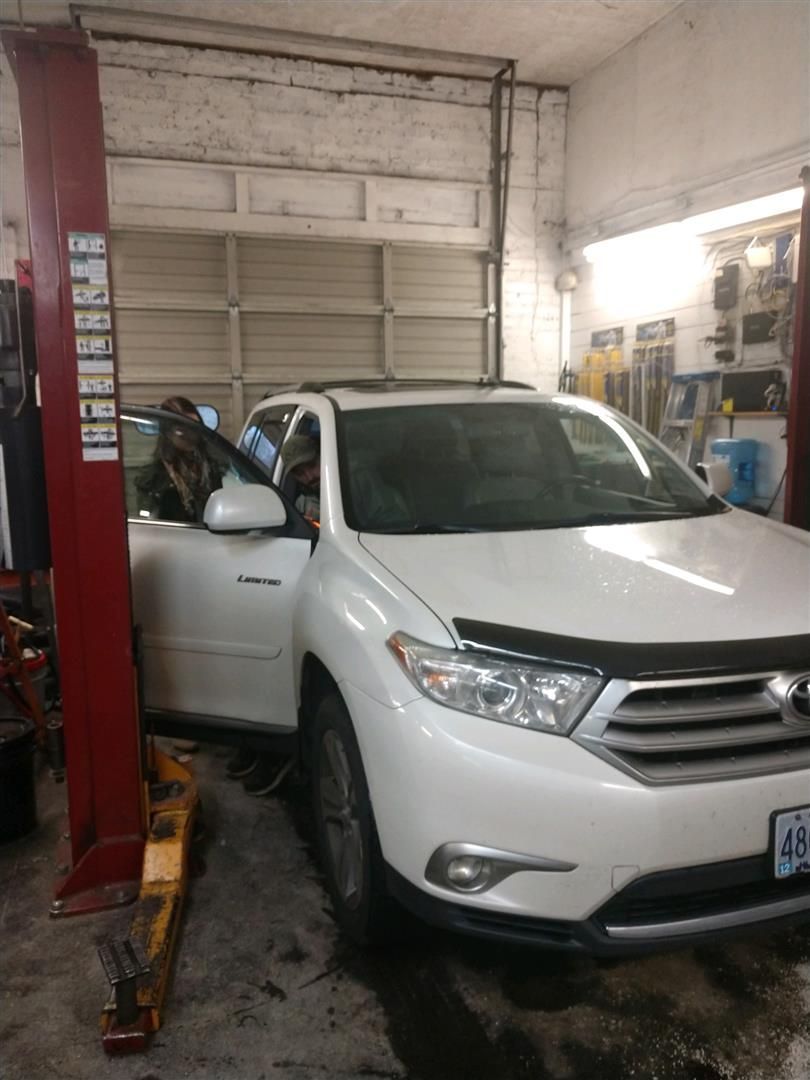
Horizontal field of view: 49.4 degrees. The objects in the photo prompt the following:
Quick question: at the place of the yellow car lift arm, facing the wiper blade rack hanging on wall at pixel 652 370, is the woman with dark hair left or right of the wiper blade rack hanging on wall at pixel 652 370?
left

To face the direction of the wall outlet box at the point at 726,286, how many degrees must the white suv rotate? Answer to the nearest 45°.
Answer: approximately 135° to its left

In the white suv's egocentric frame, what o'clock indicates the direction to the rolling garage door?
The rolling garage door is roughly at 7 o'clock from the white suv.

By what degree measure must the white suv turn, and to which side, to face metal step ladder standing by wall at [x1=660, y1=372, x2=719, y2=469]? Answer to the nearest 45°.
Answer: approximately 135° to its left

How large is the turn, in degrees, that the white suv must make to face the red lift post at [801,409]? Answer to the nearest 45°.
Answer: approximately 90° to its left

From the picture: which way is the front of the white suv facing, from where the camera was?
facing the viewer and to the right of the viewer

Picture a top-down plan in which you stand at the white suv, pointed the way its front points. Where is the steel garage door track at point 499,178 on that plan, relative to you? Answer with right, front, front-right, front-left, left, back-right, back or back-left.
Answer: back-left

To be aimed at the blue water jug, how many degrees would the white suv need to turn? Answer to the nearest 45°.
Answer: approximately 135° to its left

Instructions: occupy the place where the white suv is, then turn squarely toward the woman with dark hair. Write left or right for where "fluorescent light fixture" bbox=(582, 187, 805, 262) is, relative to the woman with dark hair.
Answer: right

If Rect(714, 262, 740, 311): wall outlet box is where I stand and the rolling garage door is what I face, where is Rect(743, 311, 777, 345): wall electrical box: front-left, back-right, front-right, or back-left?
back-left
